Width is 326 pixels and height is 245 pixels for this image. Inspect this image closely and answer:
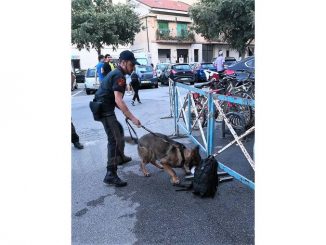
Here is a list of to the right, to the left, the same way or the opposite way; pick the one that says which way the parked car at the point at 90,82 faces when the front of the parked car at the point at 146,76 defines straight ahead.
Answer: the same way

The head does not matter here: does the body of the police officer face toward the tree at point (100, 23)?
no

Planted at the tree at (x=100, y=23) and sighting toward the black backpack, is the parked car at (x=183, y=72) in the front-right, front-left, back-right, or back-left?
front-left

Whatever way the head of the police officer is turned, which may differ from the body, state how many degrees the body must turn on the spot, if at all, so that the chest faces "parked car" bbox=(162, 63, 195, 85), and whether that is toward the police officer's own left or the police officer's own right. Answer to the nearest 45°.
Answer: approximately 90° to the police officer's own left

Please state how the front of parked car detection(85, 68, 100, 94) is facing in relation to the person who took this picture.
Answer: facing away from the viewer

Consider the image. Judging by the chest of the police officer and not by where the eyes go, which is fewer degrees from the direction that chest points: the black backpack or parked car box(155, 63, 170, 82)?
the black backpack

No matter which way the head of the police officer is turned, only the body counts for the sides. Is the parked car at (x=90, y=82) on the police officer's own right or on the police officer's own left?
on the police officer's own left

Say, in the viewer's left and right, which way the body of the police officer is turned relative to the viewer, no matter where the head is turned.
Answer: facing to the right of the viewer

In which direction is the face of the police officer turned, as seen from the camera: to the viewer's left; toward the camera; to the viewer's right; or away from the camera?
to the viewer's right

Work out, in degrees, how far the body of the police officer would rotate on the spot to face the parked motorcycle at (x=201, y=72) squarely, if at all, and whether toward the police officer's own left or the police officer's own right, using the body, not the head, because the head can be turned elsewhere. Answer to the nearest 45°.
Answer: approximately 90° to the police officer's own left

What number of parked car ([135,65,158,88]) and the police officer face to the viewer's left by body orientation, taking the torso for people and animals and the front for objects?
0

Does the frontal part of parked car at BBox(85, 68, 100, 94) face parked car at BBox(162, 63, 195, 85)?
no
